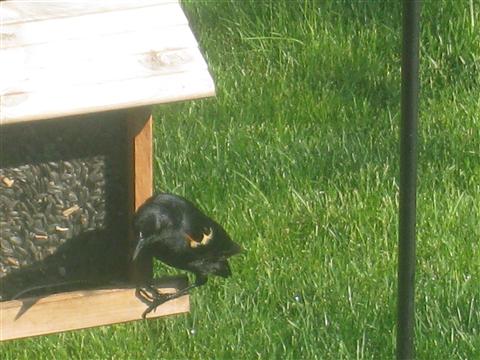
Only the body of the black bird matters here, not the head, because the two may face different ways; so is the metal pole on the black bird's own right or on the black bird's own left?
on the black bird's own left

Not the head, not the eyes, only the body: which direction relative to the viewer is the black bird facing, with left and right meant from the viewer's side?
facing to the left of the viewer
